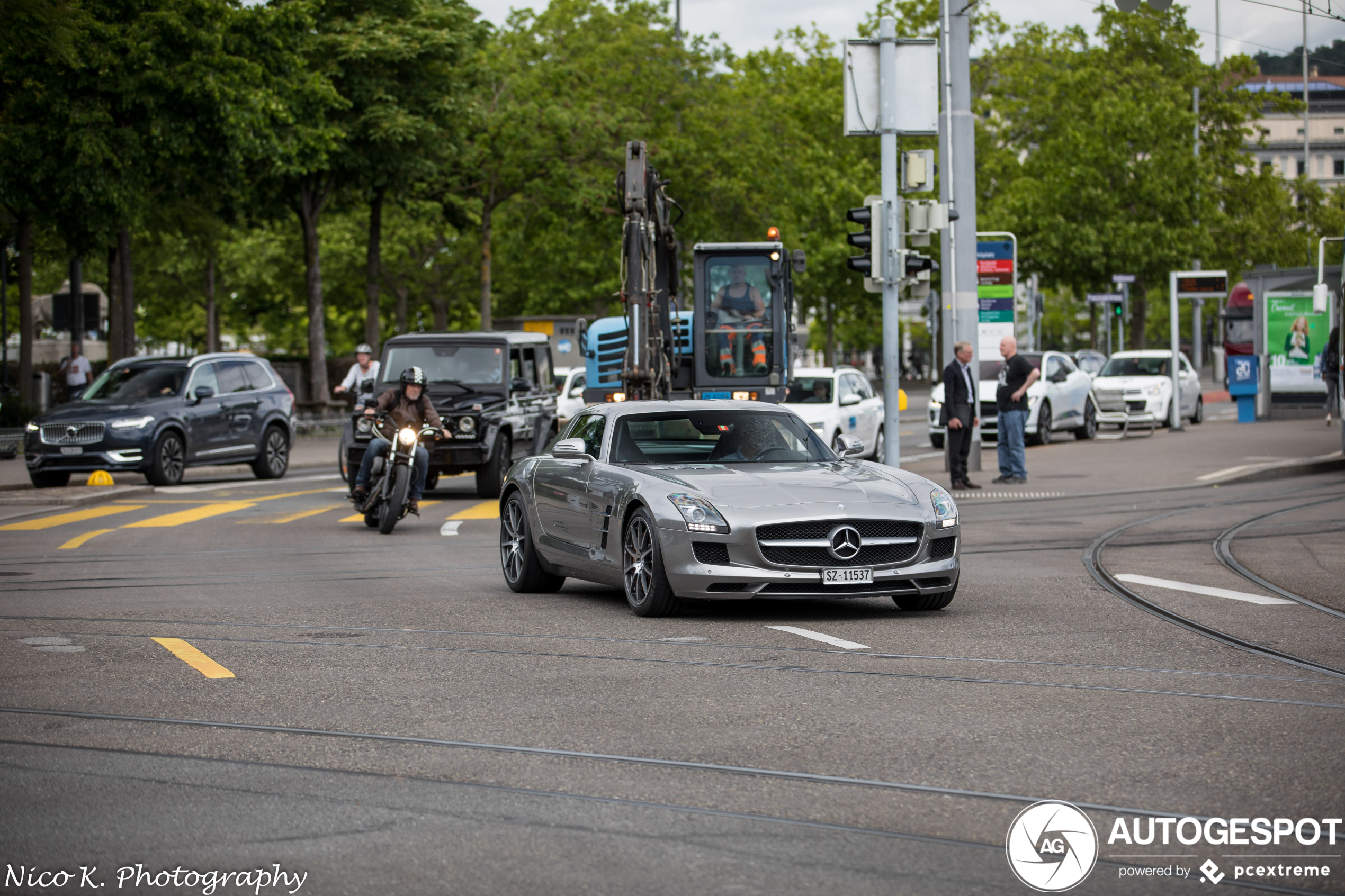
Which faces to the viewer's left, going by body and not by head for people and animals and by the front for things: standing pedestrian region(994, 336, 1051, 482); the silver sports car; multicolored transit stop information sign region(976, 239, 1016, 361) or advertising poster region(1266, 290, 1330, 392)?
the standing pedestrian

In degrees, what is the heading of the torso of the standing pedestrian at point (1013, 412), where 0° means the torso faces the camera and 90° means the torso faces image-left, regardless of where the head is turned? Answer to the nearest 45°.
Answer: approximately 90°

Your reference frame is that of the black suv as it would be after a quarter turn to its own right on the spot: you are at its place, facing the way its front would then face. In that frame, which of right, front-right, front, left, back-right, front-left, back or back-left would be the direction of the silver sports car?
back-left

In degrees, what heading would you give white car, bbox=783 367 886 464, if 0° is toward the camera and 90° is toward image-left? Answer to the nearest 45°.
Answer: approximately 45°

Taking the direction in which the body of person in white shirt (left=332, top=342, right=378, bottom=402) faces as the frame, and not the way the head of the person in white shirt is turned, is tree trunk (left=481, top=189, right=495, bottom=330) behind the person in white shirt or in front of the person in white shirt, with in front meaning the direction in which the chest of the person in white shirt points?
behind

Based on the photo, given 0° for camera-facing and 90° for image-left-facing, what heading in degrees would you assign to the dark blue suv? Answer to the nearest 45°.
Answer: approximately 45°

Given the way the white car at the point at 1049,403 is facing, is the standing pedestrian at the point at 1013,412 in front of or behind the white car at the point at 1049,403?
in front

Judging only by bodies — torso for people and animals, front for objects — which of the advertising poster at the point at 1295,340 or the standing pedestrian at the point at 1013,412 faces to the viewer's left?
the standing pedestrian

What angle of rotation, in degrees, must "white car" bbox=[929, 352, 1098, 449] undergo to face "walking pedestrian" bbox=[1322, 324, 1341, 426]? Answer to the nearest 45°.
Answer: approximately 135° to its left

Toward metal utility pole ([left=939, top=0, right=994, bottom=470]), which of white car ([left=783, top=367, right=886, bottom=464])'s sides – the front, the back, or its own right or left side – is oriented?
left

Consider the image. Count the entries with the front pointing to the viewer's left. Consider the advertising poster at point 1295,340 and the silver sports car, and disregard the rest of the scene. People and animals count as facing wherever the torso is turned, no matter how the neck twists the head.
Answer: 0

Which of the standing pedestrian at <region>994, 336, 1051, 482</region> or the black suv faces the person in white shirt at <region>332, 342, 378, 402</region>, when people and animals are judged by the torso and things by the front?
the standing pedestrian
